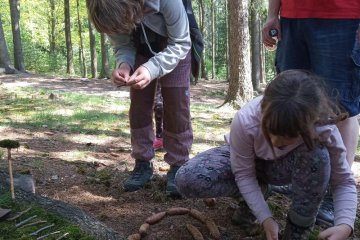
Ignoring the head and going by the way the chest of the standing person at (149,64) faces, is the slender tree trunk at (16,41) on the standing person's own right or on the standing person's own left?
on the standing person's own right

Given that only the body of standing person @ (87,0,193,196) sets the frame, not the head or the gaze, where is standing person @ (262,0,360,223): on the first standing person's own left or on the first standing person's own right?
on the first standing person's own left

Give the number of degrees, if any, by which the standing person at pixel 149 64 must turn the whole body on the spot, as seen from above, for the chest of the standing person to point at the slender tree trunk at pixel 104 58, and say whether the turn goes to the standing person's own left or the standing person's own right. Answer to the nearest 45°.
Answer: approximately 135° to the standing person's own right

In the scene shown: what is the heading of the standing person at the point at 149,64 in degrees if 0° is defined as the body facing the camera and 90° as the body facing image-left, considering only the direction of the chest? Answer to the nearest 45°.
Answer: approximately 45°

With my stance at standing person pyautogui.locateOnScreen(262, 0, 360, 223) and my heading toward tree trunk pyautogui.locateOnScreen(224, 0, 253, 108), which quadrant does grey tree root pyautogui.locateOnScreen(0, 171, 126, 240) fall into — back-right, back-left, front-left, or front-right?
back-left

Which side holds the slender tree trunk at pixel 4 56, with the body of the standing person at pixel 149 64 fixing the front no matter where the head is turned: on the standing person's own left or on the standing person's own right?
on the standing person's own right

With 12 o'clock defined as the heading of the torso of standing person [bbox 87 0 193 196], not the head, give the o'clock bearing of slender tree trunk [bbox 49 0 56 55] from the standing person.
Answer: The slender tree trunk is roughly at 4 o'clock from the standing person.
